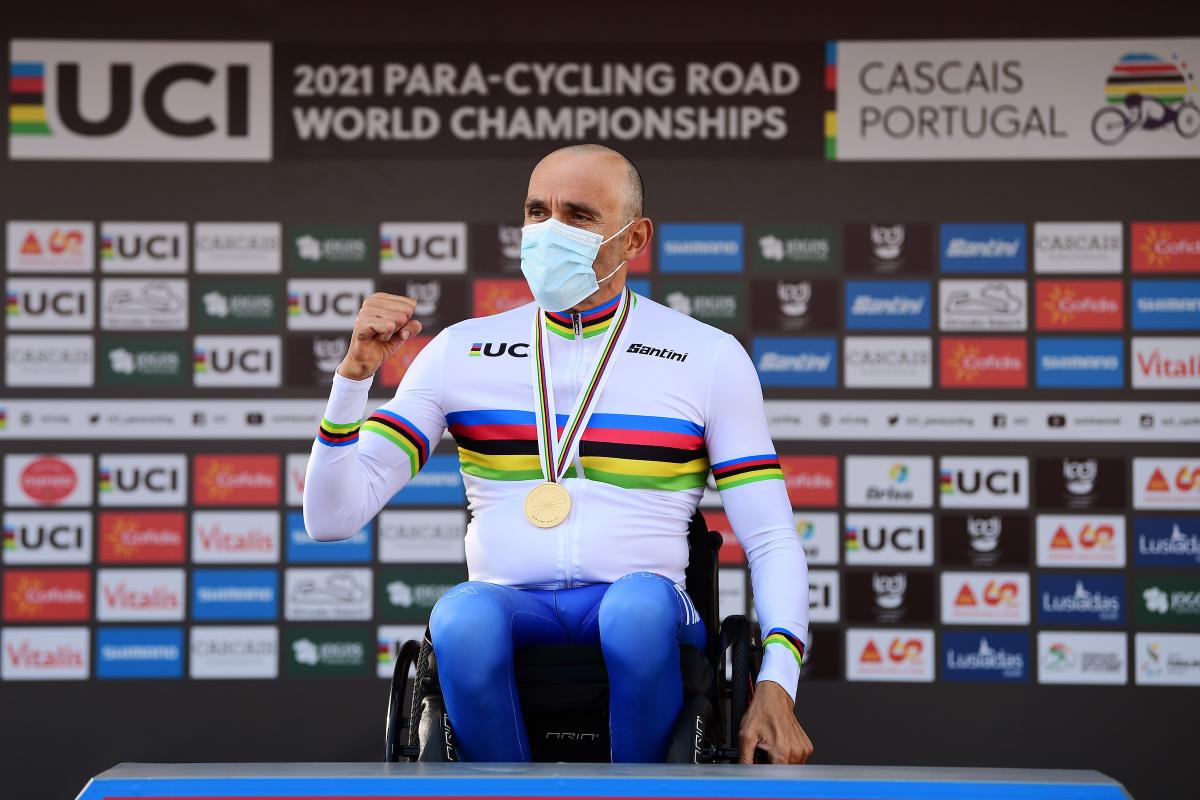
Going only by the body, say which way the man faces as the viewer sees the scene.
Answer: toward the camera

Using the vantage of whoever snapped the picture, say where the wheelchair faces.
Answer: facing the viewer
